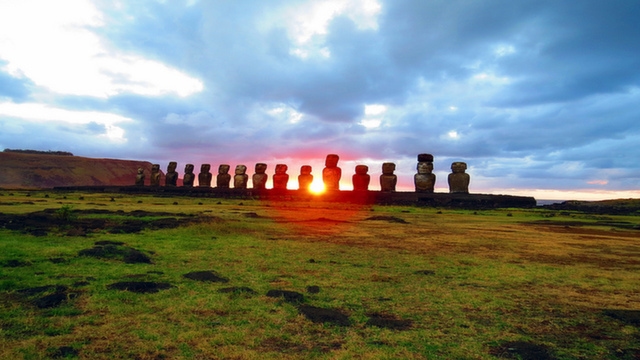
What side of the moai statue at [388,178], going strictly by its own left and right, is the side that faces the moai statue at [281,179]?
right

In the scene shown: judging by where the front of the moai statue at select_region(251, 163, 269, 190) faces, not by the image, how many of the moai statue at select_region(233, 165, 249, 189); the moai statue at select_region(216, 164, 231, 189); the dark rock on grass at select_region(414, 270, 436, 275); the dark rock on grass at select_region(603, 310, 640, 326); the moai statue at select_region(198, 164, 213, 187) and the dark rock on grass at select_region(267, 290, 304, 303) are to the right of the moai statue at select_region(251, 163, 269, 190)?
3

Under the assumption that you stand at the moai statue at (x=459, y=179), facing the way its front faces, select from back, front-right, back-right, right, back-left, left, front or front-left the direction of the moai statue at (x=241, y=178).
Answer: right

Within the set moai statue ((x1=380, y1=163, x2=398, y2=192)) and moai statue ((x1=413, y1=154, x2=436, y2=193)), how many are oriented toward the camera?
2

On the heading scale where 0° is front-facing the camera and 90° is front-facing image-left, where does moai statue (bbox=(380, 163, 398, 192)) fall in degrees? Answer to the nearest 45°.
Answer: approximately 0°

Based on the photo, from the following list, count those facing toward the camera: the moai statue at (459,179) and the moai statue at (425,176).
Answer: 2

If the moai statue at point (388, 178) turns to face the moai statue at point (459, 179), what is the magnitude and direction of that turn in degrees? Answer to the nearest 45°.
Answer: approximately 90° to its left

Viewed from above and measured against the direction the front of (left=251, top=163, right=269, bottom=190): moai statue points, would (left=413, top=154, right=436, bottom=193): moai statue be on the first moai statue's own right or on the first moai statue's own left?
on the first moai statue's own left

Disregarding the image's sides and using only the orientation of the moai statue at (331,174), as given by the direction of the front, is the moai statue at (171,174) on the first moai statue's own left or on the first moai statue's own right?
on the first moai statue's own right

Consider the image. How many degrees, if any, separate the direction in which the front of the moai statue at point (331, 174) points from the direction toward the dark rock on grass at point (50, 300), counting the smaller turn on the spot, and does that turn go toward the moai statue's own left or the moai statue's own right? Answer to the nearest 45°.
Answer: approximately 45° to the moai statue's own left

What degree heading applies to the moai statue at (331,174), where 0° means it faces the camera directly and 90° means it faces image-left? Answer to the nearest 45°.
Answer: approximately 45°

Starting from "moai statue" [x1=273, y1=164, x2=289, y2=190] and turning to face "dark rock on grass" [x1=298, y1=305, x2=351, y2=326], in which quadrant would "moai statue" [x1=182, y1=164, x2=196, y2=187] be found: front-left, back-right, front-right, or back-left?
back-right

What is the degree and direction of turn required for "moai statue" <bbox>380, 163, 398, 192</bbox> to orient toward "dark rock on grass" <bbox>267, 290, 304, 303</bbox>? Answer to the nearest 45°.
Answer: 0° — it already faces it
